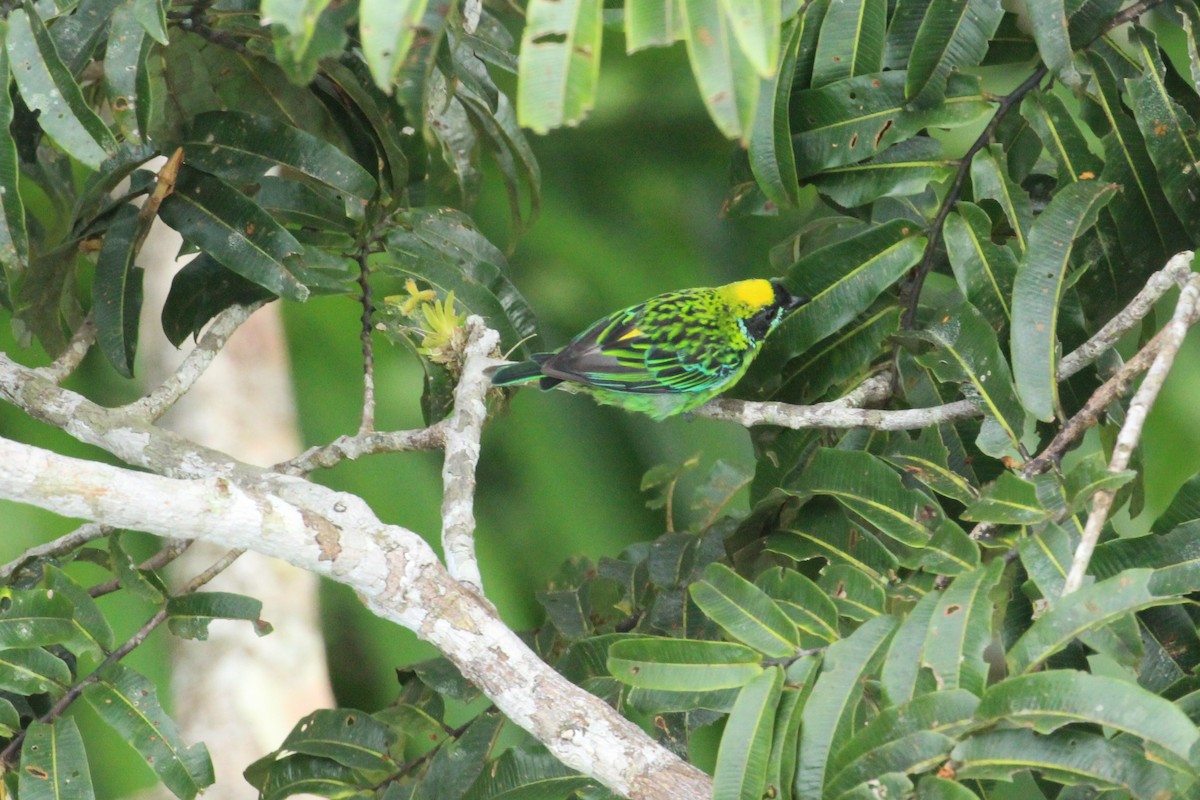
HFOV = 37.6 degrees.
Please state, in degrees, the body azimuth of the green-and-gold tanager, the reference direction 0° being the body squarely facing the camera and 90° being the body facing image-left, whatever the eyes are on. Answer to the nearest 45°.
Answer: approximately 270°
